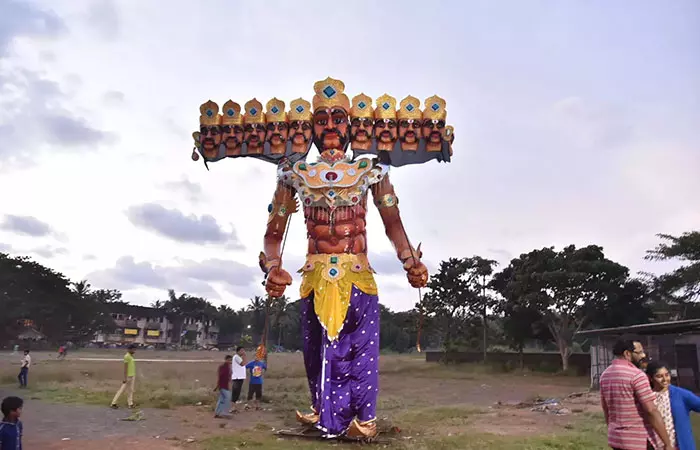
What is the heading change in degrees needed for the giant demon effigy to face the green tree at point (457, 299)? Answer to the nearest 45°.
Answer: approximately 180°

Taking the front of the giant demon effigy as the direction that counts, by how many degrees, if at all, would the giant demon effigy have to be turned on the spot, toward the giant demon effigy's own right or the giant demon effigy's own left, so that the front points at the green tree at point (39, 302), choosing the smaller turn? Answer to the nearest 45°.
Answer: approximately 135° to the giant demon effigy's own right

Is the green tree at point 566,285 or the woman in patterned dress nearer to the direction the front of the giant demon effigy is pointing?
the woman in patterned dress

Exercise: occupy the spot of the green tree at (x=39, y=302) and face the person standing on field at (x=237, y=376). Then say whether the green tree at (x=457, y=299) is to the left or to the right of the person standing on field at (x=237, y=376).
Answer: left

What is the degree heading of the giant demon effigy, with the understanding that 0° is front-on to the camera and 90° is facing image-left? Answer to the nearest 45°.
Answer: approximately 0°

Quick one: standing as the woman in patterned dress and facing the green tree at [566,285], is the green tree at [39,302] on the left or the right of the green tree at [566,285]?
left
